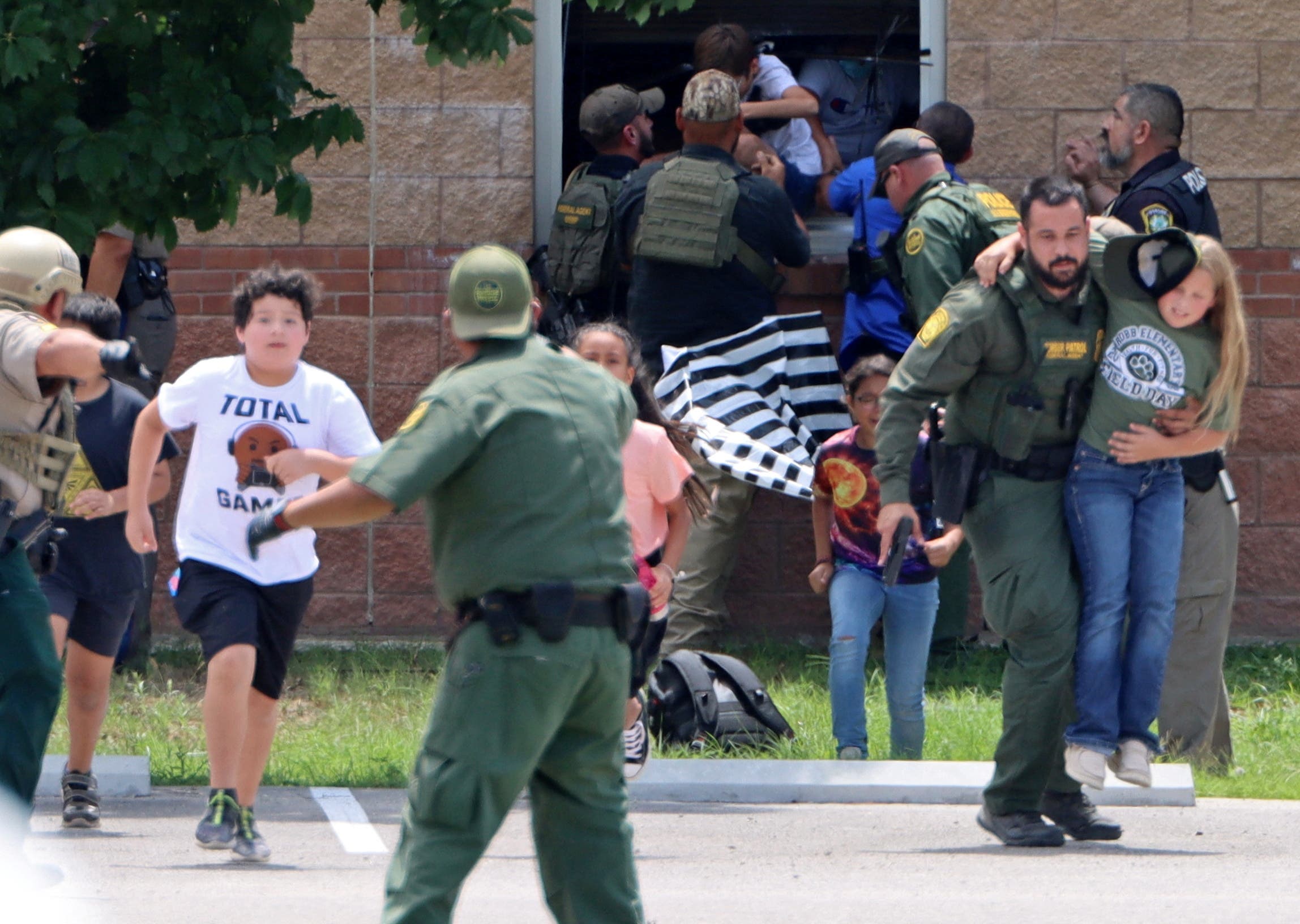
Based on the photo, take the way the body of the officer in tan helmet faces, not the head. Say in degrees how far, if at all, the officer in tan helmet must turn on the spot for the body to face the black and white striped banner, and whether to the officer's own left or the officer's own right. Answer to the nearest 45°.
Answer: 0° — they already face it

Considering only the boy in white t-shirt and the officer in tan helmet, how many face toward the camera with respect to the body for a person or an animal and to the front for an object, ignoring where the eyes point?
1

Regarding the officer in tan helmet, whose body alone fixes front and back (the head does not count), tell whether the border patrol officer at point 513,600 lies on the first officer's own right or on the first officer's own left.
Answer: on the first officer's own right

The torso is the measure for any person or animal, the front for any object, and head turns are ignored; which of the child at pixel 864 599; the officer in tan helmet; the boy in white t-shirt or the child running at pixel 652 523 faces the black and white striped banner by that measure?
the officer in tan helmet

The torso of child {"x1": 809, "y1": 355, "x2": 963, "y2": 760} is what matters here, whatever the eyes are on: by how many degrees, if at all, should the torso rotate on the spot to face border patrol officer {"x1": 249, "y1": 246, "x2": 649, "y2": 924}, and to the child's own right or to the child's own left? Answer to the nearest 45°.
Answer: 0° — they already face them

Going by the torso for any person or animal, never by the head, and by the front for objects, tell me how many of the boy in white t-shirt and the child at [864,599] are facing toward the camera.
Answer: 2

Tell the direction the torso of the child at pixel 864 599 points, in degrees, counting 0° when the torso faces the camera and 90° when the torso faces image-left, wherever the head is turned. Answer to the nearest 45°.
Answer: approximately 0°

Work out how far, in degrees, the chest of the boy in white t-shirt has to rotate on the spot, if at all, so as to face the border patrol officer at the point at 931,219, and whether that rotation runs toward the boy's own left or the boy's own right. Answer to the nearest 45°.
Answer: approximately 135° to the boy's own left

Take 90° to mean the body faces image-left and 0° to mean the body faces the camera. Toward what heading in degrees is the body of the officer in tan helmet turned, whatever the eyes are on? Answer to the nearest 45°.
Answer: approximately 225°

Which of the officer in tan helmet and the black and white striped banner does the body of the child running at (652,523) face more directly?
the officer in tan helmet
